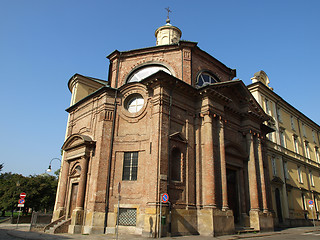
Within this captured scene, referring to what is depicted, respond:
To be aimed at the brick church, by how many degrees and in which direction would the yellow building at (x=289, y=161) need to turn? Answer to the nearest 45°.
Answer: approximately 45° to its right

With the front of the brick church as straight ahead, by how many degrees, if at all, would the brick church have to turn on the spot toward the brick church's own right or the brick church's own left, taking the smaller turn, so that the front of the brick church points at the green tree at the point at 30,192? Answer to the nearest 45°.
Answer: approximately 180°

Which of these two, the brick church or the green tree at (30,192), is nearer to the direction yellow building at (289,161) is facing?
the brick church

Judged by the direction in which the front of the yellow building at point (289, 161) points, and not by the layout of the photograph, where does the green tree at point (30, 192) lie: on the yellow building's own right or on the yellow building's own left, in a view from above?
on the yellow building's own right

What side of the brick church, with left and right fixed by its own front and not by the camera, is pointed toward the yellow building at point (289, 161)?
left

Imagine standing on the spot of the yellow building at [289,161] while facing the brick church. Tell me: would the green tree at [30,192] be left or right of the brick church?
right

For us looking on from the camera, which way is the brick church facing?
facing the viewer and to the right of the viewer

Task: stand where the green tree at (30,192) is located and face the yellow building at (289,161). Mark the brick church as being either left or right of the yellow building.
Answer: right

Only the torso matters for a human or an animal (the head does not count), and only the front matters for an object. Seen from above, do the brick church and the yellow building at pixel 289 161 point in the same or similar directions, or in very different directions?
same or similar directions
